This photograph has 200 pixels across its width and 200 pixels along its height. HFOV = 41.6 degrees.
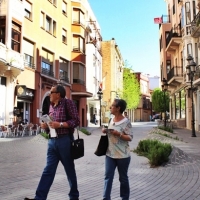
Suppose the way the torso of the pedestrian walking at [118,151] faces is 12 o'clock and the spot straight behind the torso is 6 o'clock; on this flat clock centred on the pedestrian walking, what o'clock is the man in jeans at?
The man in jeans is roughly at 2 o'clock from the pedestrian walking.

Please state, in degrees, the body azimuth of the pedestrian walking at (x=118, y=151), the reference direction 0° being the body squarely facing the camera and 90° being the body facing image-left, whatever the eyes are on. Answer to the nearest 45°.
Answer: approximately 45°

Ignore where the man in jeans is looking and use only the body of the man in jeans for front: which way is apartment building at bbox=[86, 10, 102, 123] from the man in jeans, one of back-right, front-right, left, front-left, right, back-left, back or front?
right

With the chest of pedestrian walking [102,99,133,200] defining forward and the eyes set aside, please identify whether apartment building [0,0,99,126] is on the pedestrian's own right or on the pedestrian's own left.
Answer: on the pedestrian's own right

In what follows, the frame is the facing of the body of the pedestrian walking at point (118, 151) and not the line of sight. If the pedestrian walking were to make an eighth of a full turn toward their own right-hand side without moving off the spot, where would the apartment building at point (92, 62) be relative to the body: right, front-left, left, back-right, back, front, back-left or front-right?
right

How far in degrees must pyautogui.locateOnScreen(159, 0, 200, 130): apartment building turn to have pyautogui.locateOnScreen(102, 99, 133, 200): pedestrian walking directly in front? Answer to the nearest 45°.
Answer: approximately 45° to its left

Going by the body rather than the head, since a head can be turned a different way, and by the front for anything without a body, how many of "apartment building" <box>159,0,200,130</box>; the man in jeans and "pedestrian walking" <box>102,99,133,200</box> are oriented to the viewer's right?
0

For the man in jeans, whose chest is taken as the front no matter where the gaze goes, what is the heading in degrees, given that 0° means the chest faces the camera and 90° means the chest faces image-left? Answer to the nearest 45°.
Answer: approximately 90°

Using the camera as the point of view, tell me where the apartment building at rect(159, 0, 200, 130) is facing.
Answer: facing the viewer and to the left of the viewer

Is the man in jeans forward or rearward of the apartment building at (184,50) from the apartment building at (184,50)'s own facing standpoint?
forward

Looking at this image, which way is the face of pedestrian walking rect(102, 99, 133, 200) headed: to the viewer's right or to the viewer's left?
to the viewer's left

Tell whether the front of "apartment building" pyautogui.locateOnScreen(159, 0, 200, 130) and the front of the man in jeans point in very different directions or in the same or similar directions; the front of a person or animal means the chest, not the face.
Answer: same or similar directions
